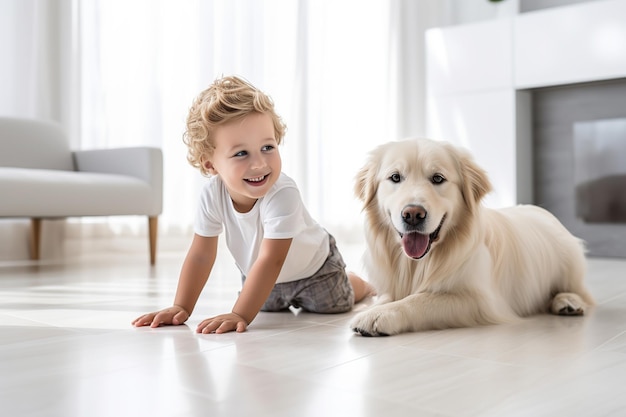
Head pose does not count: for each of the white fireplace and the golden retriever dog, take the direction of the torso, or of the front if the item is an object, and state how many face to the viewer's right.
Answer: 0

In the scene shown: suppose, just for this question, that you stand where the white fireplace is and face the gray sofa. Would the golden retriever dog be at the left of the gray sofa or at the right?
left

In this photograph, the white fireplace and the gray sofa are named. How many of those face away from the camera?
0

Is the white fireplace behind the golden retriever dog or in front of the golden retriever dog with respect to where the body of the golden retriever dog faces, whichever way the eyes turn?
behind

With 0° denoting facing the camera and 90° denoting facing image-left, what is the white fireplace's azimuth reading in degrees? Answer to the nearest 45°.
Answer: approximately 45°

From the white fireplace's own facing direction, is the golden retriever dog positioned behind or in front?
in front

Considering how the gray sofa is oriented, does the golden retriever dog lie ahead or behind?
ahead

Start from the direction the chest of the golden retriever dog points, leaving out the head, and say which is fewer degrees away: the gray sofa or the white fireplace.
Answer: the gray sofa

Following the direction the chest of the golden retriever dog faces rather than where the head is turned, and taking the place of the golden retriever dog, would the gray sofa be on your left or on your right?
on your right

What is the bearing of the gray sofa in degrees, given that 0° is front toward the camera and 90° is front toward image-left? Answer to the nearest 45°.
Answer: approximately 315°

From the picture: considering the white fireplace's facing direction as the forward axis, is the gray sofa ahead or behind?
ahead
